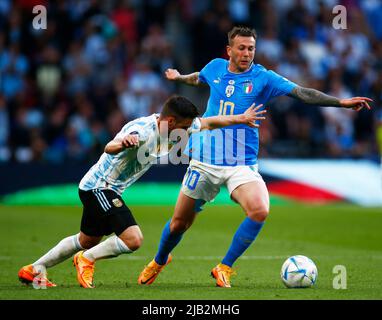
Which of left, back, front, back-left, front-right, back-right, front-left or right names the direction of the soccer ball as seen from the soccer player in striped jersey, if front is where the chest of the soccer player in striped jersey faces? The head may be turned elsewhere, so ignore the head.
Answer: front-left

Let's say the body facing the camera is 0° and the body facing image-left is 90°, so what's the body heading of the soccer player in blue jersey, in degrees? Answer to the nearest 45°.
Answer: approximately 0°

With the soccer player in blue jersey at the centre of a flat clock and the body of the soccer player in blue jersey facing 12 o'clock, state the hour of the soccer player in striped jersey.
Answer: The soccer player in striped jersey is roughly at 2 o'clock from the soccer player in blue jersey.

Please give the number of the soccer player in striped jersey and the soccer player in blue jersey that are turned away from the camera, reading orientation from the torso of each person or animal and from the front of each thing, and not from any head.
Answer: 0
